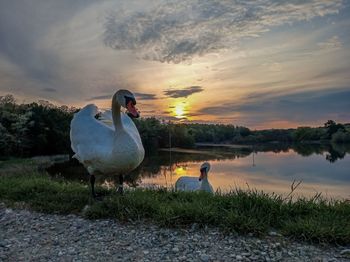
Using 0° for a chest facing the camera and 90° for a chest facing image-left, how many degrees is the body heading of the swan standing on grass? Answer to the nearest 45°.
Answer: approximately 315°

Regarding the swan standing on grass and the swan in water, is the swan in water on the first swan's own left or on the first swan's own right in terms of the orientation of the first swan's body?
on the first swan's own left

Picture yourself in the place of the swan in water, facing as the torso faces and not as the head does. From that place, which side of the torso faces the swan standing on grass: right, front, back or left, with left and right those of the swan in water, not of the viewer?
right

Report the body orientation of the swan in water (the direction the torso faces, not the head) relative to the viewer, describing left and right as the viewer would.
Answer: facing to the right of the viewer
